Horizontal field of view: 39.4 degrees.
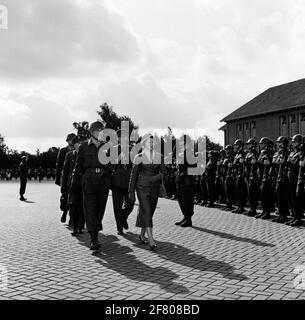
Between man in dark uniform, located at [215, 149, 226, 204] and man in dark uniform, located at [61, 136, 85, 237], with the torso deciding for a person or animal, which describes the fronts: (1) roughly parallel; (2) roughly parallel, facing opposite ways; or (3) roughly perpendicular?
roughly perpendicular

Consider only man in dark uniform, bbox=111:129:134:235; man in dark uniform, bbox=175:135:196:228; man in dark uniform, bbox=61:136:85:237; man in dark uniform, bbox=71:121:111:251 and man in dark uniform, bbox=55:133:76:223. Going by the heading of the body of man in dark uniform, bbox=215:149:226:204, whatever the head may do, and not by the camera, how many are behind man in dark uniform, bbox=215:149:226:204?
0

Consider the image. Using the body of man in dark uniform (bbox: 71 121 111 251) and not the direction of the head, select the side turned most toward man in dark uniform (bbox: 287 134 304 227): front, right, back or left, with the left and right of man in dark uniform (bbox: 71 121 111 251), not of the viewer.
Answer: left

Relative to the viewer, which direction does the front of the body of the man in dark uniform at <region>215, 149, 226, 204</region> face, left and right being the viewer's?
facing the viewer and to the left of the viewer

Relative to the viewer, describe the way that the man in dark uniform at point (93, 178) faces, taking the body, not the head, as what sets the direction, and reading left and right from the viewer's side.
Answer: facing the viewer and to the right of the viewer

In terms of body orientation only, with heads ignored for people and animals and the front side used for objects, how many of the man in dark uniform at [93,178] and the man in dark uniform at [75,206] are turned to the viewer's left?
0

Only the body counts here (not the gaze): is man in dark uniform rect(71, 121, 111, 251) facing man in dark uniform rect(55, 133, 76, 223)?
no

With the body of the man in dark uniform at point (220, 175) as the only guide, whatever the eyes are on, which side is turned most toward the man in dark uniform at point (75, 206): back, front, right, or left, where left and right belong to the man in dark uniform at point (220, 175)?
front

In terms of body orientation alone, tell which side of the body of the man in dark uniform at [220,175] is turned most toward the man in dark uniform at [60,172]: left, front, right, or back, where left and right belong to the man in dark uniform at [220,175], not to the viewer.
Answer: front

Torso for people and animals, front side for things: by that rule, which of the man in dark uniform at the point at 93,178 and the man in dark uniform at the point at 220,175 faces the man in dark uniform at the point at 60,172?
the man in dark uniform at the point at 220,175

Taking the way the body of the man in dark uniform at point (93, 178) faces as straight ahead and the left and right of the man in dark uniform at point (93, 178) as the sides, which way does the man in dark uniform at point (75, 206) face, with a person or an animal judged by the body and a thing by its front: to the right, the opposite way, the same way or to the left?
the same way

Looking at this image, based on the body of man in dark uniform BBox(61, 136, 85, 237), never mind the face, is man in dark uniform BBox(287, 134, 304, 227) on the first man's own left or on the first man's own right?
on the first man's own left

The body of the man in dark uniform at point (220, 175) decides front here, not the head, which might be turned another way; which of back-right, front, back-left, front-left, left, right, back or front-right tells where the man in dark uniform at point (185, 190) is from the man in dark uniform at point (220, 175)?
front-left

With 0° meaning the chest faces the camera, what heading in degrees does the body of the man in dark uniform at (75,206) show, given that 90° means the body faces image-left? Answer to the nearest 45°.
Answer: approximately 315°

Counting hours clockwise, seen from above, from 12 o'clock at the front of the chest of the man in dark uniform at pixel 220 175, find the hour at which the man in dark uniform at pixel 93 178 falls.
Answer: the man in dark uniform at pixel 93 178 is roughly at 11 o'clock from the man in dark uniform at pixel 220 175.

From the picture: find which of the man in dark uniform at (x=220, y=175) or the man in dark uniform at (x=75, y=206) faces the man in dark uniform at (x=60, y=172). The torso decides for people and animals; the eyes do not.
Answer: the man in dark uniform at (x=220, y=175)

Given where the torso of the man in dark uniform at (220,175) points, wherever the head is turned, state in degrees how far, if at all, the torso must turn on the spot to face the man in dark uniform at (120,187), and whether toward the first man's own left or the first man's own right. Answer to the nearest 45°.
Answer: approximately 45° to the first man's own left

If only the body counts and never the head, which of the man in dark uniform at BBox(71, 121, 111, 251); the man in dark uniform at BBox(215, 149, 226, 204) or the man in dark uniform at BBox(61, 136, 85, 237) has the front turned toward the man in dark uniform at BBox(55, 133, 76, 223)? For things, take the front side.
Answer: the man in dark uniform at BBox(215, 149, 226, 204)
